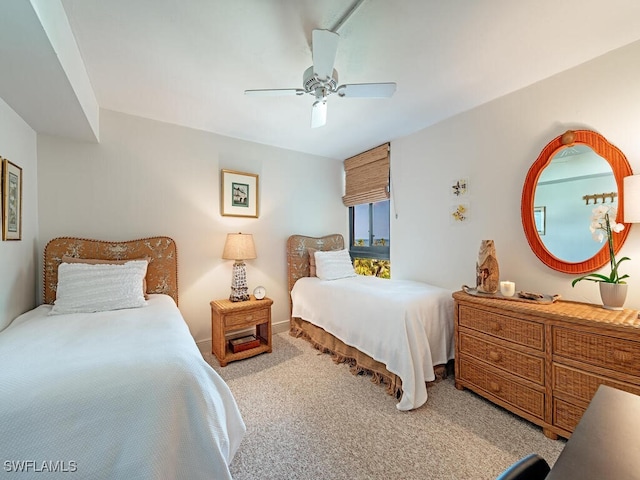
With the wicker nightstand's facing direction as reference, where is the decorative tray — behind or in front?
in front

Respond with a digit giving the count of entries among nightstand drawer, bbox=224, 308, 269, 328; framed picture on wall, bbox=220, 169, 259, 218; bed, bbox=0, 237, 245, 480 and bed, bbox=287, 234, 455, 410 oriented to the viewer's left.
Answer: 0

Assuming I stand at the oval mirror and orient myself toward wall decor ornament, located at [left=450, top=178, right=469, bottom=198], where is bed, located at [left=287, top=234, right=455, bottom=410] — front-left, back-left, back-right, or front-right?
front-left

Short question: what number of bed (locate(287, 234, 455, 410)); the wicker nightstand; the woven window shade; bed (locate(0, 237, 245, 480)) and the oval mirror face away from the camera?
0

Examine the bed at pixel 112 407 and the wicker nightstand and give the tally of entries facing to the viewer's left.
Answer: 0

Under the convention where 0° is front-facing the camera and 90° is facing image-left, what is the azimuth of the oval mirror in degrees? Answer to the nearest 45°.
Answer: approximately 45°

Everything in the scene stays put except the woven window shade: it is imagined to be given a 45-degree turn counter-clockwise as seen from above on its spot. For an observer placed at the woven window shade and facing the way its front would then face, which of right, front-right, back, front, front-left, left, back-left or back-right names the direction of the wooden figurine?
front-left

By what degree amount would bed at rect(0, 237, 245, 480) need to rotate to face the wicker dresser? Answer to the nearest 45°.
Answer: approximately 45° to its left

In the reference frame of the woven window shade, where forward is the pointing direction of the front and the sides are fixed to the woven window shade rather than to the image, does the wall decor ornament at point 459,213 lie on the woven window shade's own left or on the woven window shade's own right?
on the woven window shade's own left

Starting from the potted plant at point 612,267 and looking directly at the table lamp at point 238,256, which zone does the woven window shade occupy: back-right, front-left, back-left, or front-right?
front-right

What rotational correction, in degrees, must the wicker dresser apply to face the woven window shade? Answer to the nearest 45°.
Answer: approximately 90° to its right

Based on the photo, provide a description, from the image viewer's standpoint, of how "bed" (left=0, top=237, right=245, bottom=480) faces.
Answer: facing the viewer

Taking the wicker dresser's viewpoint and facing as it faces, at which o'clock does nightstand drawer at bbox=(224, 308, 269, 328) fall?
The nightstand drawer is roughly at 1 o'clock from the wicker dresser.

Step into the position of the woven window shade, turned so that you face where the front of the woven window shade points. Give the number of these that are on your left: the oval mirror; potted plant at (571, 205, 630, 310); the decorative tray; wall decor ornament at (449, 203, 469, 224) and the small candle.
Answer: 5

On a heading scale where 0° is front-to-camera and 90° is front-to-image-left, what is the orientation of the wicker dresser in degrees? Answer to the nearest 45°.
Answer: approximately 45°

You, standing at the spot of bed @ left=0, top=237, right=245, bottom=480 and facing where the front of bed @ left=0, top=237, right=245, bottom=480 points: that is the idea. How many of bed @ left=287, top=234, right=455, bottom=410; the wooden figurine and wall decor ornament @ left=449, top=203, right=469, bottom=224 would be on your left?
3

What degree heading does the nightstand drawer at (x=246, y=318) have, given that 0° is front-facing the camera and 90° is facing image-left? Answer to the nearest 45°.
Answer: approximately 315°

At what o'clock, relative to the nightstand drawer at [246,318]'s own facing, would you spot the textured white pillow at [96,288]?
The textured white pillow is roughly at 4 o'clock from the nightstand drawer.
